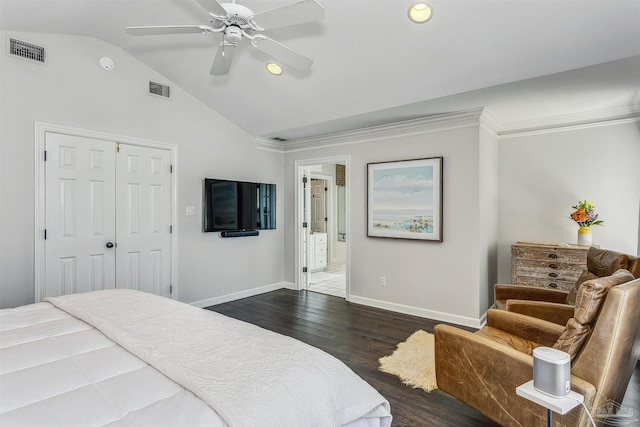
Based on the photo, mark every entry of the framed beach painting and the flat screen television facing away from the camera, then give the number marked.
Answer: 0

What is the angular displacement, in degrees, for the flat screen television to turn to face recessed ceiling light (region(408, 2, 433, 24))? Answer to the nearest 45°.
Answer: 0° — it already faces it

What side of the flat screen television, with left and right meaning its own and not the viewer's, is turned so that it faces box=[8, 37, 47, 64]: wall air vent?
right

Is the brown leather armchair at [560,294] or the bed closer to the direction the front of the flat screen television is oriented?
the brown leather armchair

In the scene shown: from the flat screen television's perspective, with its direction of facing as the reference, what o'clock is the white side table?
The white side table is roughly at 1 o'clock from the flat screen television.

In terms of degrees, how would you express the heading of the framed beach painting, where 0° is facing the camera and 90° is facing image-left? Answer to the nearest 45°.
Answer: approximately 45°

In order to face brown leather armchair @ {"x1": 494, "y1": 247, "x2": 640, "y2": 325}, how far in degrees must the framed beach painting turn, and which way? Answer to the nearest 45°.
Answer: approximately 90° to its left

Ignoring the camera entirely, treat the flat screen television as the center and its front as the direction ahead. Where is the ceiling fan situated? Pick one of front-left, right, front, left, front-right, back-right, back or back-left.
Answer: front-right

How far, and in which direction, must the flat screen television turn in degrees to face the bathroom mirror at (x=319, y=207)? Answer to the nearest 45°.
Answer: approximately 90° to its left

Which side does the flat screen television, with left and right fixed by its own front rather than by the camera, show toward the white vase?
front

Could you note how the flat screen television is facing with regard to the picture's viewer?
facing the viewer and to the right of the viewer

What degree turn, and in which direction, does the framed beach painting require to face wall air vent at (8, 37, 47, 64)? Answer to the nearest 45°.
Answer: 0° — it already faces it

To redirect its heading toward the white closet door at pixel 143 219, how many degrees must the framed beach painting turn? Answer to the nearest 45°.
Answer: approximately 45° to its right

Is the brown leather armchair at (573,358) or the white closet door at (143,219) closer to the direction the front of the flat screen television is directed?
the brown leather armchair

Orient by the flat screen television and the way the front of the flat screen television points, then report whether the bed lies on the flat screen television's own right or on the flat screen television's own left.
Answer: on the flat screen television's own right

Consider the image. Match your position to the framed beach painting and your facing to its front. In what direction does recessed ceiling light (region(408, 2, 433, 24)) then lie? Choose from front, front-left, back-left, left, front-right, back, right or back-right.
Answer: front-left

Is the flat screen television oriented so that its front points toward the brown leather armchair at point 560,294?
yes
